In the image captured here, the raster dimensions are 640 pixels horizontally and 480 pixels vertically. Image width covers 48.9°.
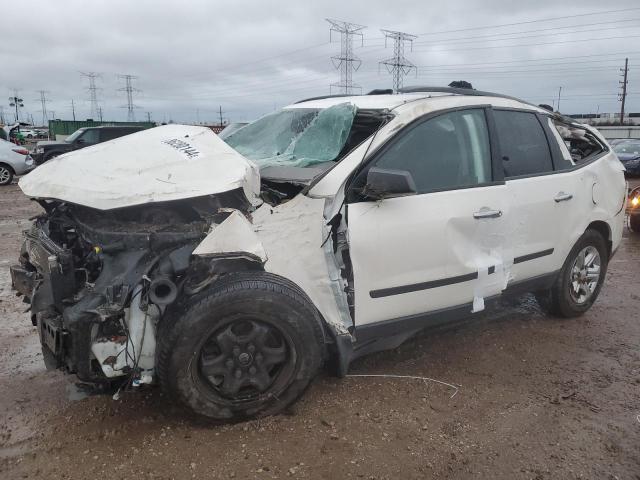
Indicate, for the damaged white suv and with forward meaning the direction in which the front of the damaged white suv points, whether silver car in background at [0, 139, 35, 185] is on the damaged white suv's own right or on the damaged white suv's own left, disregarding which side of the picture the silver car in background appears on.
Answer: on the damaged white suv's own right

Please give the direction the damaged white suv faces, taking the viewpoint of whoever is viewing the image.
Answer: facing the viewer and to the left of the viewer
